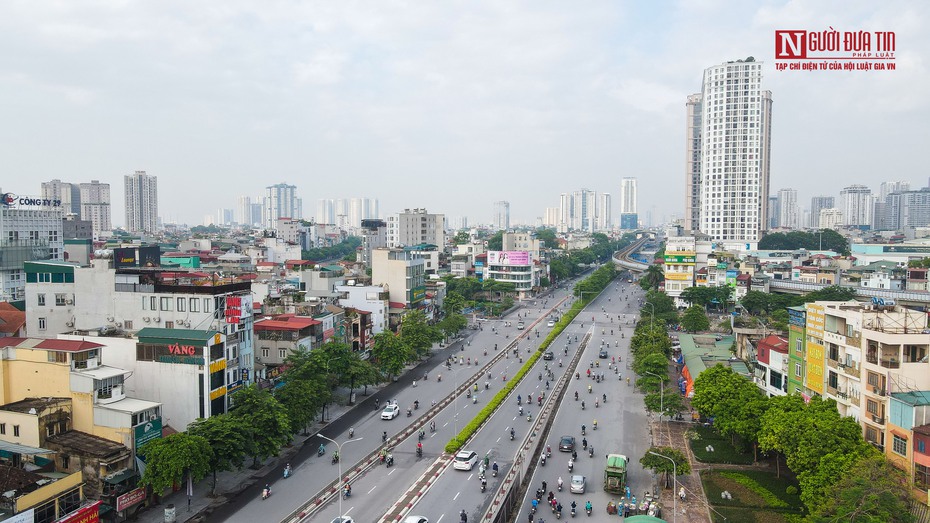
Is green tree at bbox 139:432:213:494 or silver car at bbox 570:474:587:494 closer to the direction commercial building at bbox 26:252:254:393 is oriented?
the silver car

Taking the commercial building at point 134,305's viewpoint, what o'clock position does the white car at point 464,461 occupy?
The white car is roughly at 12 o'clock from the commercial building.

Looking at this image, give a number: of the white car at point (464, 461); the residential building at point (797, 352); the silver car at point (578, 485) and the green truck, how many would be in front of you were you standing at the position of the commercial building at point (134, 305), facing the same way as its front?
4

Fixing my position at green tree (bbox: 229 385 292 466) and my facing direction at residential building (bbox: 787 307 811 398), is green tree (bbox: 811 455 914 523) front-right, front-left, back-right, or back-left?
front-right

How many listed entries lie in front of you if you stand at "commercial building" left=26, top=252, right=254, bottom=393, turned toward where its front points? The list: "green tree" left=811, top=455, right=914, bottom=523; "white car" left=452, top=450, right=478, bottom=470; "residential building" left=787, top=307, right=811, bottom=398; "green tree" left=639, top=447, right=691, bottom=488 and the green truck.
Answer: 5

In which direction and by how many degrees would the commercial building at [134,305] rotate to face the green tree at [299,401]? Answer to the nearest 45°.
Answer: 0° — it already faces it

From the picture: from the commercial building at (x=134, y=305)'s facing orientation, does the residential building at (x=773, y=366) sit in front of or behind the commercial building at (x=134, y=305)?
in front

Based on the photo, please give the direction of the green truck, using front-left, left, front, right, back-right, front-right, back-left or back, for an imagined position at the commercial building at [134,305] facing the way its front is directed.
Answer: front

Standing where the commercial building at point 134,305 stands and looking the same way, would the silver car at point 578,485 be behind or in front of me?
in front

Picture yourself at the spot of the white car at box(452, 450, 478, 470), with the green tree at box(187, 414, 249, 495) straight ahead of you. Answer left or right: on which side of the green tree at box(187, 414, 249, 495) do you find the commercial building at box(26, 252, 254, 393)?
right

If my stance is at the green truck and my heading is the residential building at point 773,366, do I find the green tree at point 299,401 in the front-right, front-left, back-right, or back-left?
back-left

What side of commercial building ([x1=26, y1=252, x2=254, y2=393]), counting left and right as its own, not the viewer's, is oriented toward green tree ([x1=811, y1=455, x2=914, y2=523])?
front

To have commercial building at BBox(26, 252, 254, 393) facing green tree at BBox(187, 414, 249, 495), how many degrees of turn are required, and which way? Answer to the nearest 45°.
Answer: approximately 45° to its right

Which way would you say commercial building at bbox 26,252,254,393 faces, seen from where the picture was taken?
facing the viewer and to the right of the viewer

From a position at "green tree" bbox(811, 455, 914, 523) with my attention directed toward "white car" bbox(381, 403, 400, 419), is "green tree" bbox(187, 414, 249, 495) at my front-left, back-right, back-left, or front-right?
front-left
